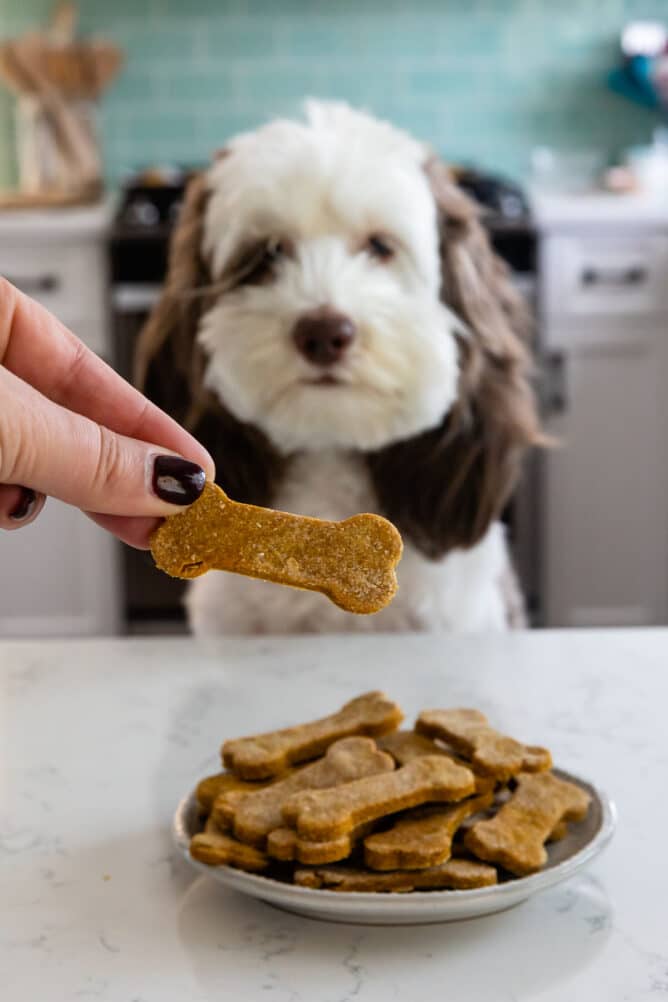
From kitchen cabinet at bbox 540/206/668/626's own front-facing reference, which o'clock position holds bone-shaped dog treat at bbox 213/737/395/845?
The bone-shaped dog treat is roughly at 12 o'clock from the kitchen cabinet.

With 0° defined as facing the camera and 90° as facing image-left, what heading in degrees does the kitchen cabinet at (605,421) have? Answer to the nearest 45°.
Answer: approximately 0°

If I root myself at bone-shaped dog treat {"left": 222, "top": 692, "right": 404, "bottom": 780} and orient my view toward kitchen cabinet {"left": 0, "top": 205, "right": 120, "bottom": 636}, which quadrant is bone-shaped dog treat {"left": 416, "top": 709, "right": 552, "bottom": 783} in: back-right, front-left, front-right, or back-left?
back-right

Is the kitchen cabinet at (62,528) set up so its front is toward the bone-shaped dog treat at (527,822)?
yes

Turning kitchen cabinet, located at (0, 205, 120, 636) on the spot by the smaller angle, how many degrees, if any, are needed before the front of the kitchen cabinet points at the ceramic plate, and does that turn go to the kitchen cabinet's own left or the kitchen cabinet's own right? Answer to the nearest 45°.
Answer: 0° — it already faces it

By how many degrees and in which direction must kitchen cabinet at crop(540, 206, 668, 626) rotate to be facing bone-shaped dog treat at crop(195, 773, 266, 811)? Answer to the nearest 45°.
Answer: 0° — it already faces it

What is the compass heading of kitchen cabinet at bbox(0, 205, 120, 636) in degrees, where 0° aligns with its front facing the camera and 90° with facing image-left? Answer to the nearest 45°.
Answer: approximately 0°
